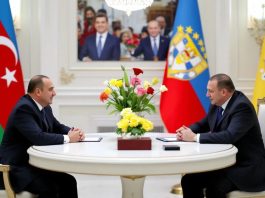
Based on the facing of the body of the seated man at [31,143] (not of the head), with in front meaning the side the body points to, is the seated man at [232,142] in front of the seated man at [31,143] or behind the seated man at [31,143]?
in front

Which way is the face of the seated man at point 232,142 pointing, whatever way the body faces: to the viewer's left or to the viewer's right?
to the viewer's left

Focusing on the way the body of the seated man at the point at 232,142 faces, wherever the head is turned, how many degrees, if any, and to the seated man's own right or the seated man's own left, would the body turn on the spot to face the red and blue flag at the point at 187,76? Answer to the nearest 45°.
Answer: approximately 90° to the seated man's own right

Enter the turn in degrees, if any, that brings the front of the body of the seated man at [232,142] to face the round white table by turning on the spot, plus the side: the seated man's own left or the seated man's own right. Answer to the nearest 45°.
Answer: approximately 45° to the seated man's own left

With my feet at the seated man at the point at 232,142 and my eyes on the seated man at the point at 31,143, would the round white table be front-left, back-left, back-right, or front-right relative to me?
front-left

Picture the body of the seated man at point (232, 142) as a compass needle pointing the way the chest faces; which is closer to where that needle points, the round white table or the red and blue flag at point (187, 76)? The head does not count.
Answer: the round white table

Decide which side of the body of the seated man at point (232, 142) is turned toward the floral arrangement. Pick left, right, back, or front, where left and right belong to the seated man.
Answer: front

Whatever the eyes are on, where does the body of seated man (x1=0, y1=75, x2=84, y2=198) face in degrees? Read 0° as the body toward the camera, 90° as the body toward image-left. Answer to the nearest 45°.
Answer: approximately 270°

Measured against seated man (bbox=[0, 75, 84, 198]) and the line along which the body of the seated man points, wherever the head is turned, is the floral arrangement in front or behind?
in front

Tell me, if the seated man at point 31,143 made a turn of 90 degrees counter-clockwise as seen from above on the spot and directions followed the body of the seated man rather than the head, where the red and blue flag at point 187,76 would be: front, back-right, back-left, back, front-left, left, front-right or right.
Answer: front-right

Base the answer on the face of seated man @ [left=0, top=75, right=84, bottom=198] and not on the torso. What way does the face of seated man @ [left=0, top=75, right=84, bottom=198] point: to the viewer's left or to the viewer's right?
to the viewer's right

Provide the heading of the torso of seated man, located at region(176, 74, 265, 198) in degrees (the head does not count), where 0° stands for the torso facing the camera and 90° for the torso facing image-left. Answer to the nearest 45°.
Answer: approximately 90°

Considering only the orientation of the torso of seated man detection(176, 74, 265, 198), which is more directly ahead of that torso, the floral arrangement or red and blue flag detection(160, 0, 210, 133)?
the floral arrangement

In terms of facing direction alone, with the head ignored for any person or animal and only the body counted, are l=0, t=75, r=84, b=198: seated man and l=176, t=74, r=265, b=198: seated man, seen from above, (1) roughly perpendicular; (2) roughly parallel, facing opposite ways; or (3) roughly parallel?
roughly parallel, facing opposite ways

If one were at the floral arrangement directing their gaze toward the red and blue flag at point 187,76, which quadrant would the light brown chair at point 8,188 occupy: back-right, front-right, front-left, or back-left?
back-left

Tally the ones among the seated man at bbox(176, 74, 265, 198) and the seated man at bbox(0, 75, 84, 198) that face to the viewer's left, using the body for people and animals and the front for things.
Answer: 1
